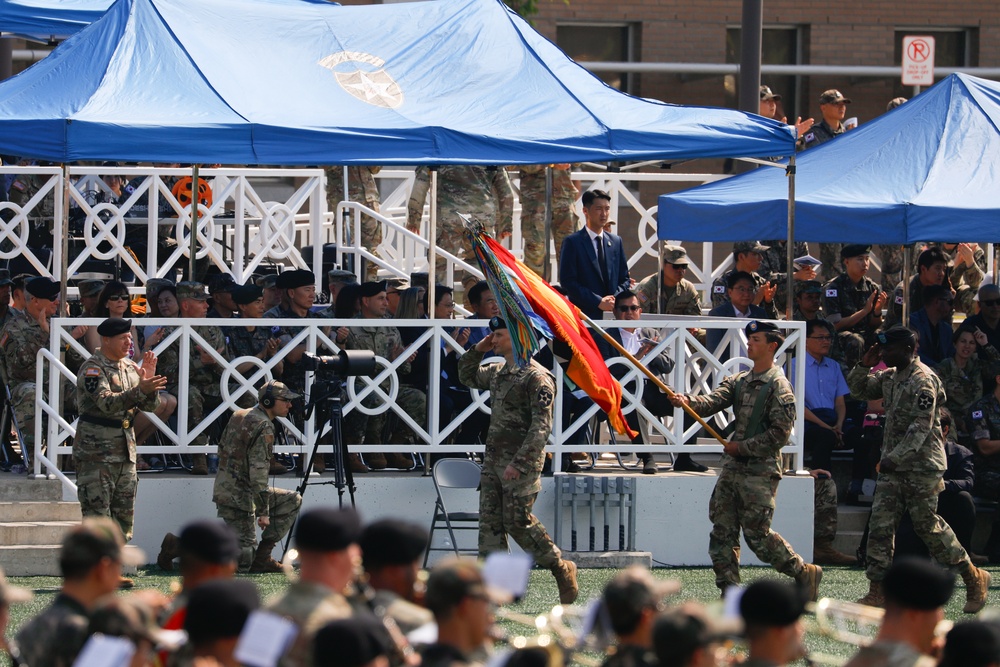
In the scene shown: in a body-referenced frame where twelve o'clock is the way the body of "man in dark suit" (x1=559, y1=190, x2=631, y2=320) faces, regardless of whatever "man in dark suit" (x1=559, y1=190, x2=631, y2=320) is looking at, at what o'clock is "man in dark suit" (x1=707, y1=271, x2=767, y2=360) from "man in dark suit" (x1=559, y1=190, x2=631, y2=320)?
"man in dark suit" (x1=707, y1=271, x2=767, y2=360) is roughly at 10 o'clock from "man in dark suit" (x1=559, y1=190, x2=631, y2=320).

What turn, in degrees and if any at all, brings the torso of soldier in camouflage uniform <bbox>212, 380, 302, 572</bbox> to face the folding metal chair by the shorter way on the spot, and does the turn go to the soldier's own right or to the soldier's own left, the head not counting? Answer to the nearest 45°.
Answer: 0° — they already face it

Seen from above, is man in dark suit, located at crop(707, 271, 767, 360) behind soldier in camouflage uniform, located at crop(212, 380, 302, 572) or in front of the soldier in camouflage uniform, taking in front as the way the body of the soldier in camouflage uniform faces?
in front

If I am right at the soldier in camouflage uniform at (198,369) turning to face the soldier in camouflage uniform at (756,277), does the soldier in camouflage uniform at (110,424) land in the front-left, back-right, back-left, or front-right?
back-right

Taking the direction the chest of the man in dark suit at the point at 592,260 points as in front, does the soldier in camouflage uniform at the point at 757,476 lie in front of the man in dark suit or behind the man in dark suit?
in front

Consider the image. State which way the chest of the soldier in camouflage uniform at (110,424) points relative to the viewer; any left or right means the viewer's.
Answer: facing the viewer and to the right of the viewer

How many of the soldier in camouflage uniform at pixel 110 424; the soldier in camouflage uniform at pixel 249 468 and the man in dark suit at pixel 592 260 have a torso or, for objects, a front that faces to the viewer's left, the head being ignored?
0

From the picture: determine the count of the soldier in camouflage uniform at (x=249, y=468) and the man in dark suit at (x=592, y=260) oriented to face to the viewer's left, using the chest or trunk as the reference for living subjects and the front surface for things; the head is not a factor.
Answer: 0

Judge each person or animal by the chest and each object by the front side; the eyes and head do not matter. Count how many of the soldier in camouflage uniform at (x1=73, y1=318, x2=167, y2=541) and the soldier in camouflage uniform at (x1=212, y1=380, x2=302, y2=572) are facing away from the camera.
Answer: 0

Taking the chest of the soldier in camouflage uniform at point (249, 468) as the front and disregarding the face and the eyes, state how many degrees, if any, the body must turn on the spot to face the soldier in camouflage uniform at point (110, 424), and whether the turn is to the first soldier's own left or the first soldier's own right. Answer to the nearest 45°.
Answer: approximately 180°

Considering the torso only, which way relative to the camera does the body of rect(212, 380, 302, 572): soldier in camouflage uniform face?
to the viewer's right

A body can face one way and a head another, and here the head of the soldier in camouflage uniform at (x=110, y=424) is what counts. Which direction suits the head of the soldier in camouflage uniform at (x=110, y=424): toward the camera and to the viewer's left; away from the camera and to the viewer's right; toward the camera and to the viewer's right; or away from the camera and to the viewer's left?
toward the camera and to the viewer's right
